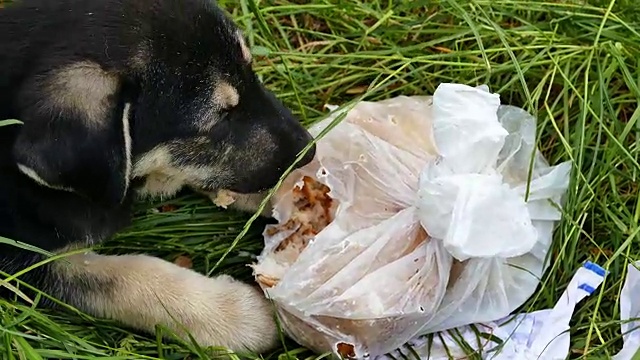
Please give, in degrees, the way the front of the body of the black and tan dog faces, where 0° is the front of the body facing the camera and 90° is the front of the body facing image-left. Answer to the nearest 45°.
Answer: approximately 270°

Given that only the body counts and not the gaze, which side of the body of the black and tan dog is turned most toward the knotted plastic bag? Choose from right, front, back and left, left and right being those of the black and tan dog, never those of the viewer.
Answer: front

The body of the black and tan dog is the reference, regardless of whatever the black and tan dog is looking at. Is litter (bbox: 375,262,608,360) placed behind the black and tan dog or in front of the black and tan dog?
in front

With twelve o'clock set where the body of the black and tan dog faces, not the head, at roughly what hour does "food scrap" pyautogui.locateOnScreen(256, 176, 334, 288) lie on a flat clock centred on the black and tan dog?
The food scrap is roughly at 12 o'clock from the black and tan dog.
